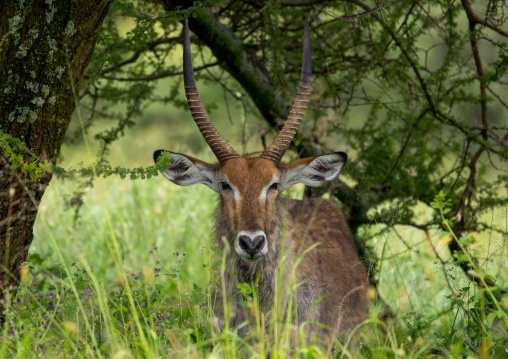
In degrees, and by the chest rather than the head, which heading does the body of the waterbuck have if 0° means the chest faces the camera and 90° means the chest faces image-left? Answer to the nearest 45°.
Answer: approximately 45°
